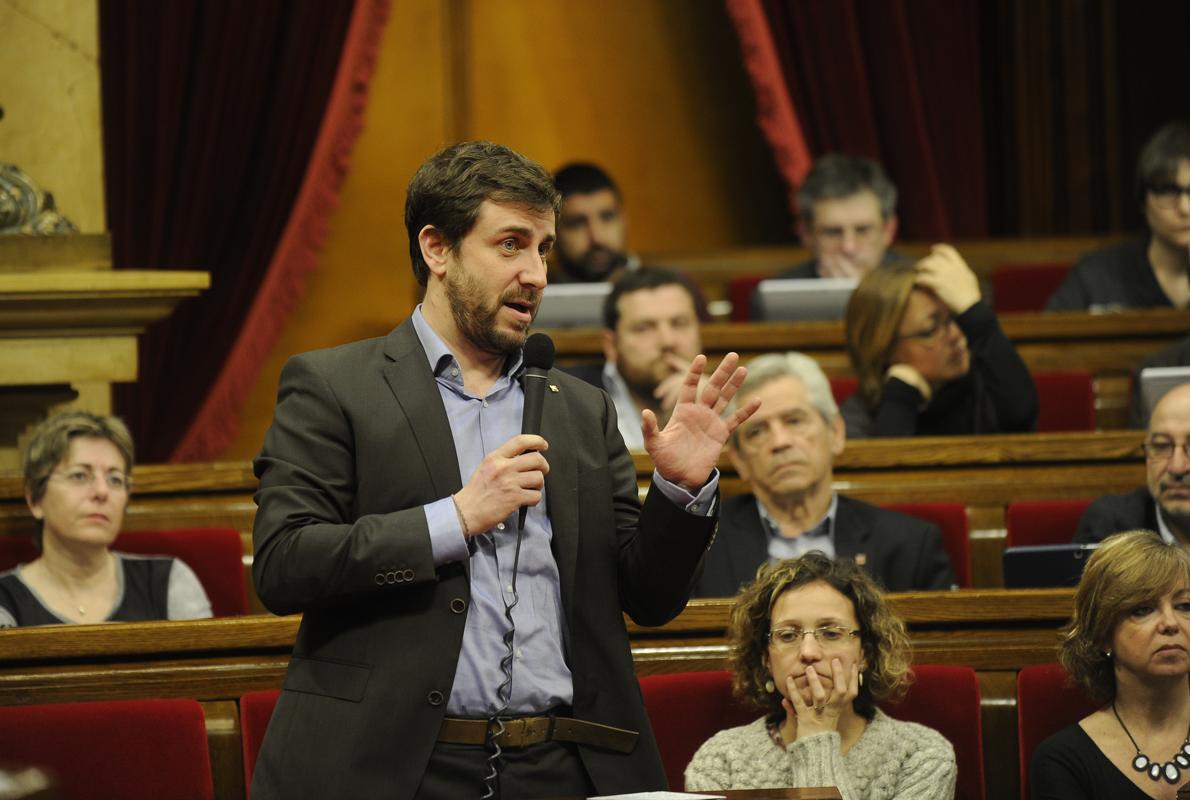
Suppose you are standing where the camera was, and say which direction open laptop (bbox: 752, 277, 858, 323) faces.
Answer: facing away from the viewer

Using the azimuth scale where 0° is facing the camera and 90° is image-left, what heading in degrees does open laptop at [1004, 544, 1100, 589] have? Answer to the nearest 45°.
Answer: approximately 180°

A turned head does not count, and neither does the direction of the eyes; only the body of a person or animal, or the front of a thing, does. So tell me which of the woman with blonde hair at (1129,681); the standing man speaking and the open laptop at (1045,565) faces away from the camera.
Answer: the open laptop

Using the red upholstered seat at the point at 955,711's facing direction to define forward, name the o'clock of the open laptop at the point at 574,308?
The open laptop is roughly at 5 o'clock from the red upholstered seat.

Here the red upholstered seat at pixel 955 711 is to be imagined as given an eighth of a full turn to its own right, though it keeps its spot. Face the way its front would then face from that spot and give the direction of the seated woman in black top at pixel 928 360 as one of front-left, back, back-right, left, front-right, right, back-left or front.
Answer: back-right

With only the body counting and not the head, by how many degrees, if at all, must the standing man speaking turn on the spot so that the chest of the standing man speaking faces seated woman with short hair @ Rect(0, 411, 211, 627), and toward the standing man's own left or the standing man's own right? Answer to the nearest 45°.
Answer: approximately 180°

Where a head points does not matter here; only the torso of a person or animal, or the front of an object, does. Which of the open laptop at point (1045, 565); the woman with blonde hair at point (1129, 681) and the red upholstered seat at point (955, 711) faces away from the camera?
the open laptop

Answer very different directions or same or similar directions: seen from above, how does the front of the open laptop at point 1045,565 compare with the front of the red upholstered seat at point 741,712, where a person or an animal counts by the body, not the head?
very different directions

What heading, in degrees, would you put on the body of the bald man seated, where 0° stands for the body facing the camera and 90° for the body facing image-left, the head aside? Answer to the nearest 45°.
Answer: approximately 0°

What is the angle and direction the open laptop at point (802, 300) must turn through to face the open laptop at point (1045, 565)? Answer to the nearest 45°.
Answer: approximately 180°

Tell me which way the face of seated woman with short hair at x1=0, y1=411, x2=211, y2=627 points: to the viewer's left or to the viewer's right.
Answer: to the viewer's right

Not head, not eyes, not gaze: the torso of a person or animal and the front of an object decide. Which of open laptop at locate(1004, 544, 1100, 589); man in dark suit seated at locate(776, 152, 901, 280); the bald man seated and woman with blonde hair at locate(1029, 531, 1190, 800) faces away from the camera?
the open laptop
